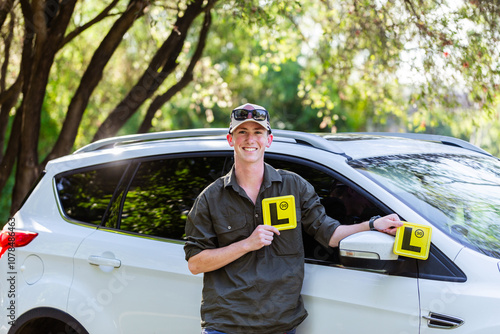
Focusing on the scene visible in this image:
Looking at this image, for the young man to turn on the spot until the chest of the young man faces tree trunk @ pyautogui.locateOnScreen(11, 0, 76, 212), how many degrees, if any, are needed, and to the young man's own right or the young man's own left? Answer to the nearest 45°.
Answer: approximately 135° to the young man's own right

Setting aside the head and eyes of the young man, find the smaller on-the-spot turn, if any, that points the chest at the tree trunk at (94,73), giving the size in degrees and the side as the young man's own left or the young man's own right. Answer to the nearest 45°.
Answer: approximately 135° to the young man's own right

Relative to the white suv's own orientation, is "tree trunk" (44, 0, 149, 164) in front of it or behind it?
behind

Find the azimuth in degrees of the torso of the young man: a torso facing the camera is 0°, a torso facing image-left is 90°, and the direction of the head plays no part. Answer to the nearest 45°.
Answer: approximately 0°

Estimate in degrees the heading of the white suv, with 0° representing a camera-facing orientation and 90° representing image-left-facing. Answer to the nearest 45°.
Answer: approximately 315°
